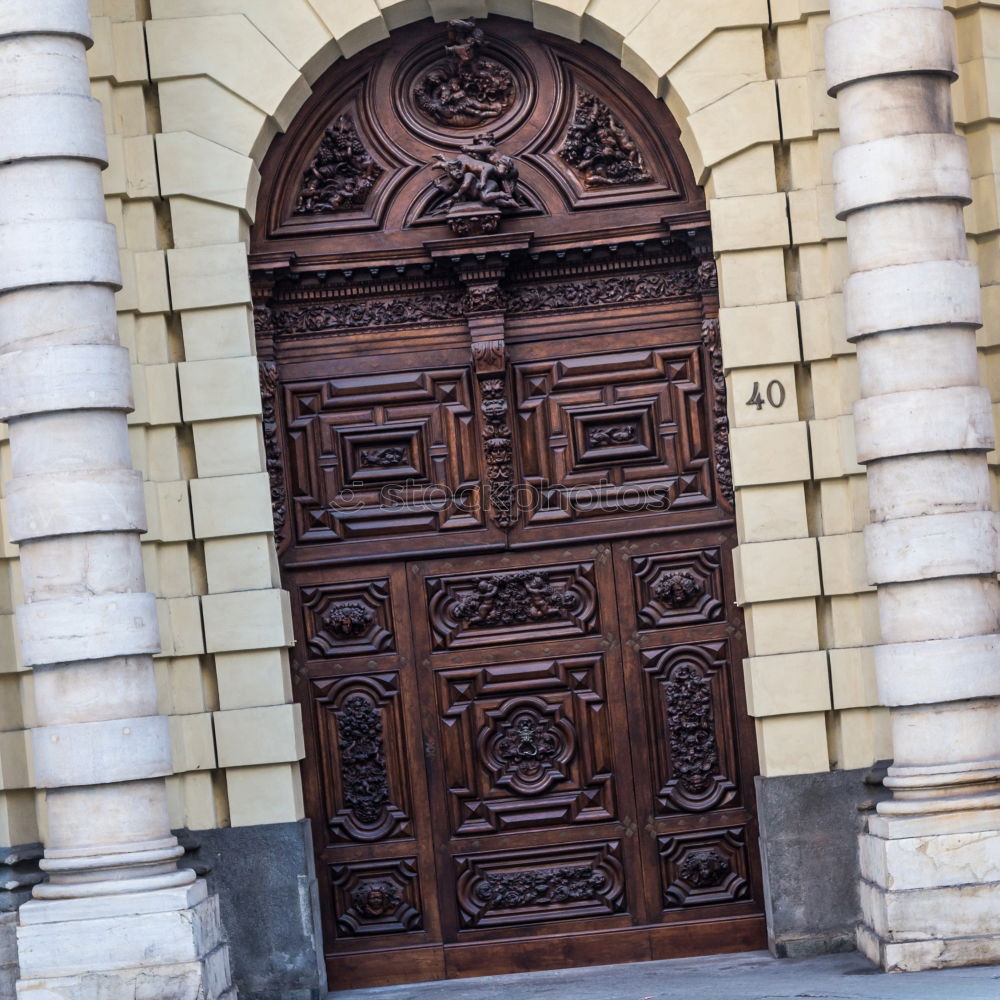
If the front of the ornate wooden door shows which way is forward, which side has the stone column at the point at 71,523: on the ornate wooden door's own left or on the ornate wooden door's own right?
on the ornate wooden door's own right

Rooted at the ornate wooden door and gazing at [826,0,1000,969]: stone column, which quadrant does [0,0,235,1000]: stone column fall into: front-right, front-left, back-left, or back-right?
back-right

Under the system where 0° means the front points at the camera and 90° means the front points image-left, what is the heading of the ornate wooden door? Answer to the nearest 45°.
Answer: approximately 0°

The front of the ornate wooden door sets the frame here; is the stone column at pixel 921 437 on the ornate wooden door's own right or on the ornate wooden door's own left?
on the ornate wooden door's own left
